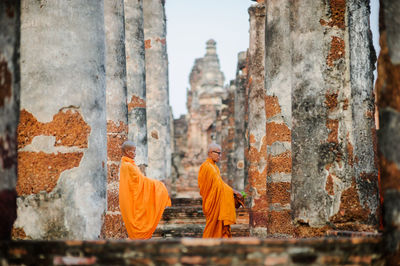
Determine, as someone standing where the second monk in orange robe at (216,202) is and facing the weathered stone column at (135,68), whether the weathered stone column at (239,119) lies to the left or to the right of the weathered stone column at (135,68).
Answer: right

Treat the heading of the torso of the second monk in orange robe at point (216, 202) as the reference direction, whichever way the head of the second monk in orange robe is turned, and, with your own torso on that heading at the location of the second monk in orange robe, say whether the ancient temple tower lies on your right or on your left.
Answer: on your left

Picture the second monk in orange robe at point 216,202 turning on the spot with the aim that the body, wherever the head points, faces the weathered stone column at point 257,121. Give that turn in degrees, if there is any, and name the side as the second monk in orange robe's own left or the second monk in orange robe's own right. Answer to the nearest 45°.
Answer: approximately 90° to the second monk in orange robe's own left

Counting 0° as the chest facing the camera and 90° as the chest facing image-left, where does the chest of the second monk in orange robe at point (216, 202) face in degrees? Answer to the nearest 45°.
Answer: approximately 270°

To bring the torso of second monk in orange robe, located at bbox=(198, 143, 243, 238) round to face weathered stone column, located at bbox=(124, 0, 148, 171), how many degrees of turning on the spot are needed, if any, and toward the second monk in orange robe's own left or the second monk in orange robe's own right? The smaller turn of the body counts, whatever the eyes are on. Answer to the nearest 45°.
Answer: approximately 135° to the second monk in orange robe's own left

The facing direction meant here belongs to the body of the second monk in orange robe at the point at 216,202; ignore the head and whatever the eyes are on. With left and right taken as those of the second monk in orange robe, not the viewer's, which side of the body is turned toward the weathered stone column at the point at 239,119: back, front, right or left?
left

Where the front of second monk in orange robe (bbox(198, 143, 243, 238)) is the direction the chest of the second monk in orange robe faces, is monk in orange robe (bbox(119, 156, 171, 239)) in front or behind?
behind

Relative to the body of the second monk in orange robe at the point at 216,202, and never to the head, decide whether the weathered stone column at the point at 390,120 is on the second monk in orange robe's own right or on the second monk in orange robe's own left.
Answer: on the second monk in orange robe's own right

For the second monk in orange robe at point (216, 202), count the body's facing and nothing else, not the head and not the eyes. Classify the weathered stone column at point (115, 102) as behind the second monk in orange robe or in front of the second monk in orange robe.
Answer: behind

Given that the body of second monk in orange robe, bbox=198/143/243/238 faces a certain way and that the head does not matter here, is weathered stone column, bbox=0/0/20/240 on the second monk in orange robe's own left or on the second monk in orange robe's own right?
on the second monk in orange robe's own right
